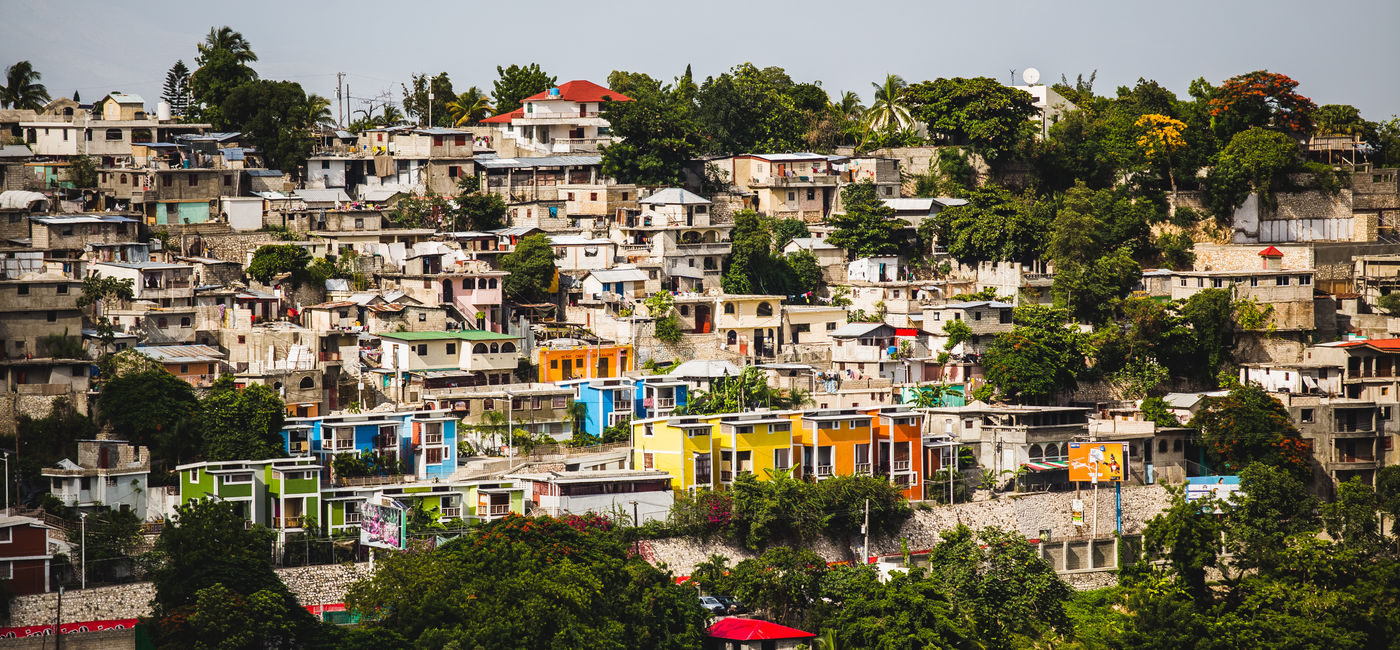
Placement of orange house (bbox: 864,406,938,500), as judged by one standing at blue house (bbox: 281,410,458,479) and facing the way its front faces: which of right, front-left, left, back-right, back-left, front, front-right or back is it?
left

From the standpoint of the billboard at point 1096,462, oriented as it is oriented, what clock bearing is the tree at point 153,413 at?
The tree is roughly at 2 o'clock from the billboard.

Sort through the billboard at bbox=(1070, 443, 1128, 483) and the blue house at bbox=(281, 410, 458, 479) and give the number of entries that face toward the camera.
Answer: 2

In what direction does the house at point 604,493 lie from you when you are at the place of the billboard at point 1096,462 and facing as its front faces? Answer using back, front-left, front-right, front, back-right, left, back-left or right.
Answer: front-right

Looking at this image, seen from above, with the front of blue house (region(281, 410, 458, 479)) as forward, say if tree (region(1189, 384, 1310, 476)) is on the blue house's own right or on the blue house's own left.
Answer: on the blue house's own left

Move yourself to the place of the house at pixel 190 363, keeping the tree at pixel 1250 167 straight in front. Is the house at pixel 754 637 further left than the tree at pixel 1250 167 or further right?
right

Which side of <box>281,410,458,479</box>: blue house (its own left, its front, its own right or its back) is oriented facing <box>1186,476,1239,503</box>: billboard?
left

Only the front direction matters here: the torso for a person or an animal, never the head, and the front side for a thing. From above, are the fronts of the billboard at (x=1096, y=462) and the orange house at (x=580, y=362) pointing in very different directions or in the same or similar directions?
same or similar directions

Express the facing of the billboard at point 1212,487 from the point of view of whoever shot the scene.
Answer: facing the viewer

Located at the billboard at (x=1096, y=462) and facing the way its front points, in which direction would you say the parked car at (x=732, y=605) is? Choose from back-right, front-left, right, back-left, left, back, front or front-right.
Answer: front-right

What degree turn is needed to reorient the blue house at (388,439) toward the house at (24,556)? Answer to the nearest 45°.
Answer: approximately 45° to its right

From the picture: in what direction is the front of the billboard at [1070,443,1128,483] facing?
toward the camera
